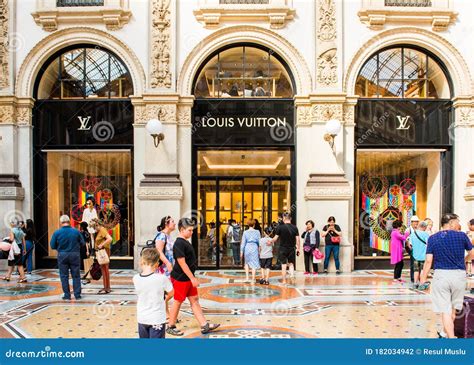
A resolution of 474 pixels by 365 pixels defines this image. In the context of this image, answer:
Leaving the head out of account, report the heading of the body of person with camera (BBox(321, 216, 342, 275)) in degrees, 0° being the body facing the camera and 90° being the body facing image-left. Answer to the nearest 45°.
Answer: approximately 0°

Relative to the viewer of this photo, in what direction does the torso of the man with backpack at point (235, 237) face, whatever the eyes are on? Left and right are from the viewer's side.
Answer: facing away from the viewer and to the left of the viewer

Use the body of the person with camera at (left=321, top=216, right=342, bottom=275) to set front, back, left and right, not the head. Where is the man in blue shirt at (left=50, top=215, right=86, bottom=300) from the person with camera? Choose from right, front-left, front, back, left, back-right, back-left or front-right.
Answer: front-right

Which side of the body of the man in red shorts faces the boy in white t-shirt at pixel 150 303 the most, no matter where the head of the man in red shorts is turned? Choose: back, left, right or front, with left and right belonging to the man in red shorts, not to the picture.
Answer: right

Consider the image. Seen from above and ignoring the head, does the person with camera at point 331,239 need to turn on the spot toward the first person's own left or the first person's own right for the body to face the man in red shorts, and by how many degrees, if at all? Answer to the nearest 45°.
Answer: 0° — they already face them
